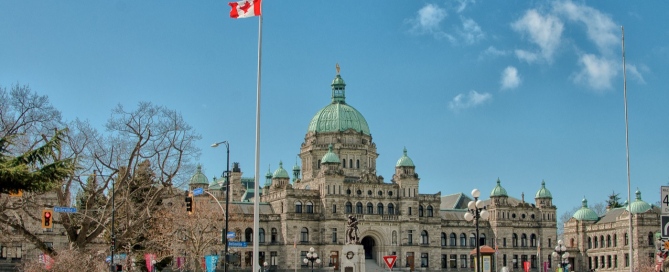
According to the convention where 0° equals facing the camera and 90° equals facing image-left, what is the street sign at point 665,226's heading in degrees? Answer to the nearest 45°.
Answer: approximately 0°

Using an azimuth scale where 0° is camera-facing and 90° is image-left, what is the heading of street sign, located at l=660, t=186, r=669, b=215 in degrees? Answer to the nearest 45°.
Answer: approximately 0°

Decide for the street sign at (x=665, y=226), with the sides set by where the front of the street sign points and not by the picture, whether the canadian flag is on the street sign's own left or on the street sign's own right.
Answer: on the street sign's own right

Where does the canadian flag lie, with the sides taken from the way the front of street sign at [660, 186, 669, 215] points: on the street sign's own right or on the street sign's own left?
on the street sign's own right

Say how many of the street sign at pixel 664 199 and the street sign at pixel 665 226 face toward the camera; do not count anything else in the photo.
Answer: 2
